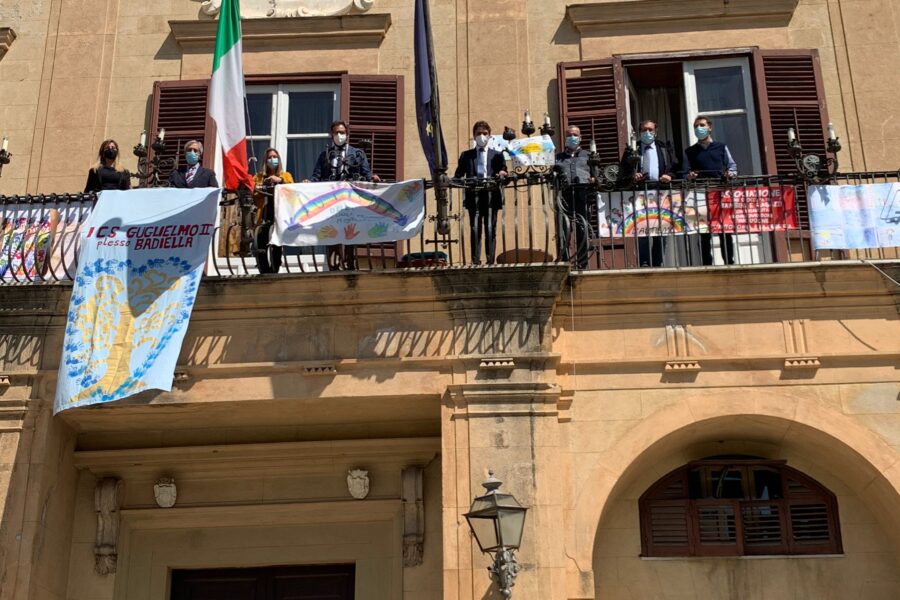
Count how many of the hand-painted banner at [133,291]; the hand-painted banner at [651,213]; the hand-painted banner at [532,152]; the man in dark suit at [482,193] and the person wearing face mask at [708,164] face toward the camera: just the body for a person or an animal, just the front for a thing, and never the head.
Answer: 5

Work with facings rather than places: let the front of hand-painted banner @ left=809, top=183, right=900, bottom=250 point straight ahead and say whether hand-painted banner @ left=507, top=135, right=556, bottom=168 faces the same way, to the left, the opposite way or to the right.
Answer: the same way

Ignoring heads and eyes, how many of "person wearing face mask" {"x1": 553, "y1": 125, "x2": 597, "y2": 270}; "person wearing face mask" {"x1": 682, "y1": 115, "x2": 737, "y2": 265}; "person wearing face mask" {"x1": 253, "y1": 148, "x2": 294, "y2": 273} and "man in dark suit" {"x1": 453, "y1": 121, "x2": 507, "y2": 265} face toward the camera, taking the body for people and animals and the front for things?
4

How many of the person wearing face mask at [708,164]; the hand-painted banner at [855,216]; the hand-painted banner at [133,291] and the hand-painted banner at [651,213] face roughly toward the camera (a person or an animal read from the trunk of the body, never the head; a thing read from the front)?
4

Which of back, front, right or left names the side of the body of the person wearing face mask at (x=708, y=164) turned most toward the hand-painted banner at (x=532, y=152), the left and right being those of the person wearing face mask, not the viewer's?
right

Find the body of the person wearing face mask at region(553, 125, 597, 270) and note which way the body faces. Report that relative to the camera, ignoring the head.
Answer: toward the camera

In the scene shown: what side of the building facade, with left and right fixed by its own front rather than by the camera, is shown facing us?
front

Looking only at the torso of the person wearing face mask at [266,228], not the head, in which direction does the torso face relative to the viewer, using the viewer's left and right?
facing the viewer

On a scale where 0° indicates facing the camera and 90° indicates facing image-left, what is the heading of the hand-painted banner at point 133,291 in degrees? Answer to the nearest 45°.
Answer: approximately 0°

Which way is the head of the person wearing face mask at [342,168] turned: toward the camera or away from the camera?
toward the camera

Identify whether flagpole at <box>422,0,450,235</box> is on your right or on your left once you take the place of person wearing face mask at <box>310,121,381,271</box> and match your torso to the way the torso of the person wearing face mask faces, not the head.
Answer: on your left

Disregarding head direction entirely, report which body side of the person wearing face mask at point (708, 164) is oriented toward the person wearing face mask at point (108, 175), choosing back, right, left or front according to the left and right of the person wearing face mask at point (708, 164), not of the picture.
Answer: right

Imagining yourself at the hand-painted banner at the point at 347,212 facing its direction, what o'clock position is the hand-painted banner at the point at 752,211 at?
the hand-painted banner at the point at 752,211 is roughly at 9 o'clock from the hand-painted banner at the point at 347,212.

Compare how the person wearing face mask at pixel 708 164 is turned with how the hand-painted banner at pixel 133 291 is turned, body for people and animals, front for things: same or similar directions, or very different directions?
same or similar directions
